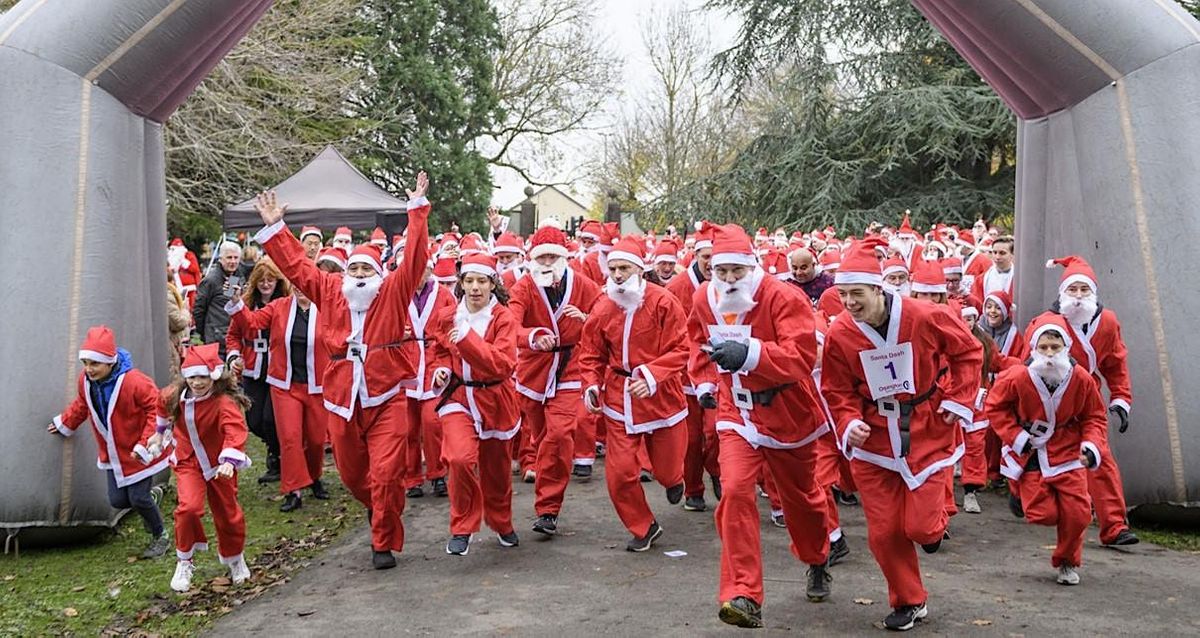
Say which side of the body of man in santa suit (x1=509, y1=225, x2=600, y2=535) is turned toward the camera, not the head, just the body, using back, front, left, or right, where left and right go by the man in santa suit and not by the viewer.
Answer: front

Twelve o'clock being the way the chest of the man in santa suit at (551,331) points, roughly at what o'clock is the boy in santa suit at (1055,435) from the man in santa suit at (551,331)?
the boy in santa suit at (1055,435) is roughly at 10 o'clock from the man in santa suit at (551,331).

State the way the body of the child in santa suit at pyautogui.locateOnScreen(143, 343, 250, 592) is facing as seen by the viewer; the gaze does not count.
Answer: toward the camera

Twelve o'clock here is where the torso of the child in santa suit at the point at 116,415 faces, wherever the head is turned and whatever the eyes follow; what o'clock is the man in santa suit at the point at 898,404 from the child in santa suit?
The man in santa suit is roughly at 9 o'clock from the child in santa suit.

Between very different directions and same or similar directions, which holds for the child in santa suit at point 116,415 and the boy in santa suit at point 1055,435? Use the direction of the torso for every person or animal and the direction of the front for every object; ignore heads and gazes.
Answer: same or similar directions

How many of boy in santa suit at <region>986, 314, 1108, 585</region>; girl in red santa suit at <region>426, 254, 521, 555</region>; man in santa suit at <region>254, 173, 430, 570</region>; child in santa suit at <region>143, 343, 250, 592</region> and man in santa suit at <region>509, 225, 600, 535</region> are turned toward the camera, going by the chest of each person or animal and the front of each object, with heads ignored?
5

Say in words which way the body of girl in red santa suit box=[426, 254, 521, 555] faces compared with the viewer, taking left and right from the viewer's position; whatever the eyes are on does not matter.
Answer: facing the viewer

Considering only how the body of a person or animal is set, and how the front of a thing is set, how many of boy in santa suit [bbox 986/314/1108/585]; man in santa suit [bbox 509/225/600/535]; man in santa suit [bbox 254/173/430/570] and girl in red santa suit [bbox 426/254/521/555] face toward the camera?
4

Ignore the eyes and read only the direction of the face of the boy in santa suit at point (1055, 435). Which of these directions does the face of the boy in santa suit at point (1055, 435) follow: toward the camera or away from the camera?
toward the camera
